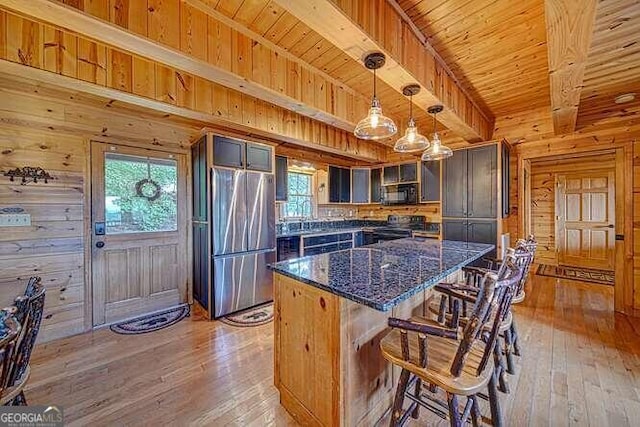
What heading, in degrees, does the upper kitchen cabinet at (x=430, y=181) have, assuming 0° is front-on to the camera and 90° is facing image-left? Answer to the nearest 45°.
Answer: approximately 0°

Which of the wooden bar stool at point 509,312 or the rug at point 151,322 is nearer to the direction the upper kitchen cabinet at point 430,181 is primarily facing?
the wooden bar stool

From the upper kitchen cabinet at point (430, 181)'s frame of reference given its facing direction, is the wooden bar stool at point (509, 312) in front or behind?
in front

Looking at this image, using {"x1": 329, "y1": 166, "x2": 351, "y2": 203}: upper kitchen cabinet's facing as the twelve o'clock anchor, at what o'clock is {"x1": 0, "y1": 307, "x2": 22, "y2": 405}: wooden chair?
The wooden chair is roughly at 2 o'clock from the upper kitchen cabinet.

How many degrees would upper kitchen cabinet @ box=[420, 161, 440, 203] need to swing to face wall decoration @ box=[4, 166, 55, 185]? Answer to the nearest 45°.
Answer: approximately 45° to its right

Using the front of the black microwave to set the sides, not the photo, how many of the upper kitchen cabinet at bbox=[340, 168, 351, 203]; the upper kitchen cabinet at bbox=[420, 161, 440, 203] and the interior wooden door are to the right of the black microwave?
1

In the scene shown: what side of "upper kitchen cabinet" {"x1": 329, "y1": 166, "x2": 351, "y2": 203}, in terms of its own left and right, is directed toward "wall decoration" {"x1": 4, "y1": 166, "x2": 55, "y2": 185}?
right

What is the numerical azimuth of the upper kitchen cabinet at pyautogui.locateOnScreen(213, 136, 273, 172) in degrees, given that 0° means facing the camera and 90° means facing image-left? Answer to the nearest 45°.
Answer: approximately 315°

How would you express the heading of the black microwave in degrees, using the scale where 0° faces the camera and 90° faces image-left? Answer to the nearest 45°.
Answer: approximately 0°

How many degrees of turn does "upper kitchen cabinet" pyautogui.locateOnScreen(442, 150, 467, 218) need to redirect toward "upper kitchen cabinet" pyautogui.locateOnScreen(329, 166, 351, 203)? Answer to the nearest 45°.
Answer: approximately 90° to its right
